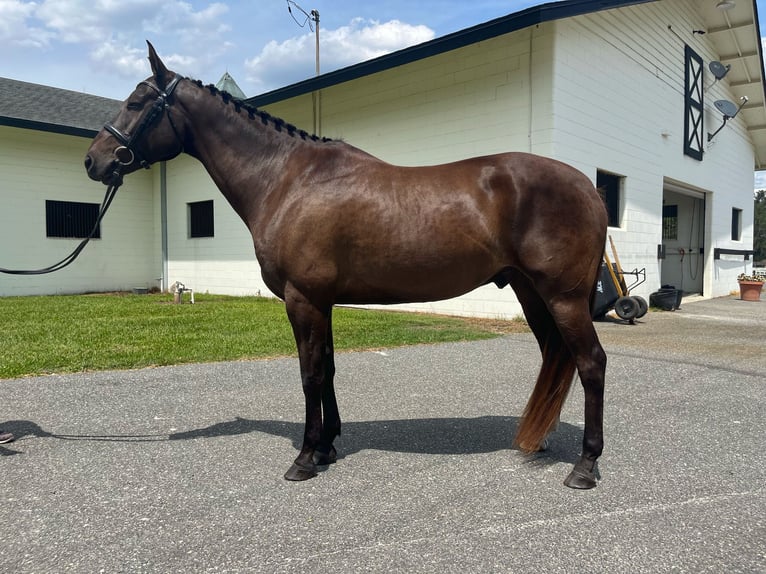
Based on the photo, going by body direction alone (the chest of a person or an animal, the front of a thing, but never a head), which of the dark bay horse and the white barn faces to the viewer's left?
the dark bay horse

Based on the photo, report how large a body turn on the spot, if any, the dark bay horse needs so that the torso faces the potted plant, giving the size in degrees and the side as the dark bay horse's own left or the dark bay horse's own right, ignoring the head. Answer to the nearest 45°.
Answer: approximately 135° to the dark bay horse's own right

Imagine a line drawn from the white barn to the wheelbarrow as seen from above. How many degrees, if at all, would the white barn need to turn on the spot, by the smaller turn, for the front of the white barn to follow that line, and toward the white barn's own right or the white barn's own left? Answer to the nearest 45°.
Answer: approximately 45° to the white barn's own right

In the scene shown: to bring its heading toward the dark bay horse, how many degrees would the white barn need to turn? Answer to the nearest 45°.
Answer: approximately 45° to its right

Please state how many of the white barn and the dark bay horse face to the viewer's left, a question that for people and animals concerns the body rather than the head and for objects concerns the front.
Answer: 1

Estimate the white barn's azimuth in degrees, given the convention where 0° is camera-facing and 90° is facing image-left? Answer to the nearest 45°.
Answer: approximately 315°

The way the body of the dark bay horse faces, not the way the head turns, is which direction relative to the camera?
to the viewer's left

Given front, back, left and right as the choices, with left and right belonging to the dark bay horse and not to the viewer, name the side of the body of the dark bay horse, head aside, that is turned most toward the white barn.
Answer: right

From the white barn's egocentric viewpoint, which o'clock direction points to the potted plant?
The potted plant is roughly at 10 o'clock from the white barn.

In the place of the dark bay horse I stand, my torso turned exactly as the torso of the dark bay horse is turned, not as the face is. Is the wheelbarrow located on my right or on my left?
on my right

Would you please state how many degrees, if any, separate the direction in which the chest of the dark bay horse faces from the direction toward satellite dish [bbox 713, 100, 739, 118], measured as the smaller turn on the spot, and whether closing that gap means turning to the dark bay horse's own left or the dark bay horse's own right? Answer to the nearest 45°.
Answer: approximately 135° to the dark bay horse's own right

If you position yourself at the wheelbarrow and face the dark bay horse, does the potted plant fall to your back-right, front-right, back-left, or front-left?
back-left
